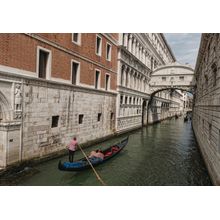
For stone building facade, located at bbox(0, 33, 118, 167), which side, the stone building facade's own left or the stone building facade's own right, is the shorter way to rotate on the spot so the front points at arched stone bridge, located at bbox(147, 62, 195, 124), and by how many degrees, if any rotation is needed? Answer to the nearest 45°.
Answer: approximately 90° to the stone building facade's own left

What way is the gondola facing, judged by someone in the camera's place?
facing away from the viewer and to the right of the viewer

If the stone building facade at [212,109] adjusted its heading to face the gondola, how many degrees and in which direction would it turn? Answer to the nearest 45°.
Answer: approximately 45° to its left

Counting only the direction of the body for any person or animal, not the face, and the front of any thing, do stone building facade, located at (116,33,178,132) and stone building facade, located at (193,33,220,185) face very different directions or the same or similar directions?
very different directions

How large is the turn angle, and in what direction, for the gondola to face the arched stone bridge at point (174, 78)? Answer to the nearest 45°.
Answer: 0° — it already faces it

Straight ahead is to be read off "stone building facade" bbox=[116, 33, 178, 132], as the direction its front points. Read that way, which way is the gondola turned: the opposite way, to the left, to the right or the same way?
to the left

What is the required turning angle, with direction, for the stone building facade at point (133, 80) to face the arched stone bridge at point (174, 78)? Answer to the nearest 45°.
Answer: approximately 90° to its left

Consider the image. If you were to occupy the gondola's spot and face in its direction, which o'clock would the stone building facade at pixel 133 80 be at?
The stone building facade is roughly at 11 o'clock from the gondola.

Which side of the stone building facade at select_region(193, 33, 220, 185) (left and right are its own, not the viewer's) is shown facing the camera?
left

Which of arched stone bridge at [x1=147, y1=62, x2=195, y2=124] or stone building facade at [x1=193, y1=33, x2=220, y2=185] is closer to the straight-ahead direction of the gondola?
the arched stone bridge
